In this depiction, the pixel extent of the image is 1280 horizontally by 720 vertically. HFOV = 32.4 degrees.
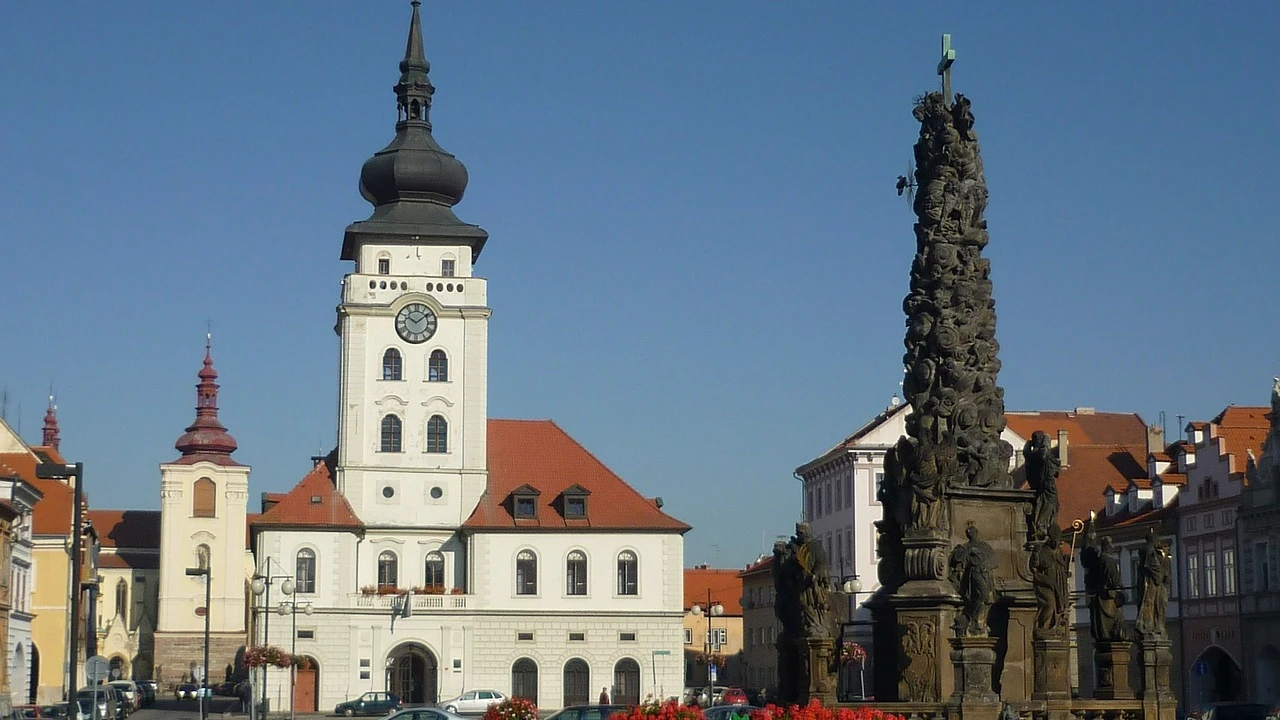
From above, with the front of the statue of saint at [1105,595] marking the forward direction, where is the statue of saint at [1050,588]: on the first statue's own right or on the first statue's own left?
on the first statue's own right

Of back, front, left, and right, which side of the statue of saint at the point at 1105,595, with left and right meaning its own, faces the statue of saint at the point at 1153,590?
left

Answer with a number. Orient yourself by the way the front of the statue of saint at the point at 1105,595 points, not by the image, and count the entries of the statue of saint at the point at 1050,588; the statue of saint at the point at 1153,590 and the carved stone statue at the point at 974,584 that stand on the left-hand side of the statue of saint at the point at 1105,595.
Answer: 1

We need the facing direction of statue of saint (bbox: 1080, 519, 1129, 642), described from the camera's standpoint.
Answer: facing the viewer and to the right of the viewer

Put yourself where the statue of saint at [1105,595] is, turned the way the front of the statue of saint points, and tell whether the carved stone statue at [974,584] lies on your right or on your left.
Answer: on your right

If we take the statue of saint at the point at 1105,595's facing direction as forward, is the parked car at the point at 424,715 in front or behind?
behind

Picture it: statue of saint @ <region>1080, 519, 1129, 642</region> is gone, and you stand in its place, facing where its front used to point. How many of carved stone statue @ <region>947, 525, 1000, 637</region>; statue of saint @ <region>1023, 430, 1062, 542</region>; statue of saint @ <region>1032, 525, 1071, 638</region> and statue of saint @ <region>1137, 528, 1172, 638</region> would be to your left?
1
